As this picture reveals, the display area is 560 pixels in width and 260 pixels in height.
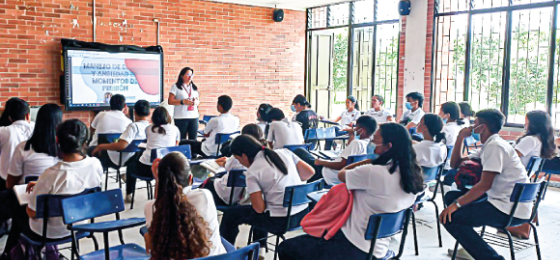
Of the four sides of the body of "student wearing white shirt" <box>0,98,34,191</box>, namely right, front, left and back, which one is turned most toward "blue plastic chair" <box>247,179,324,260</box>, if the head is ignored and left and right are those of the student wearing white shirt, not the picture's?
right

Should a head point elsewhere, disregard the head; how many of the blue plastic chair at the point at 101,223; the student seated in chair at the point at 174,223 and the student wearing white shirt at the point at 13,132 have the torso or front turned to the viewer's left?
0

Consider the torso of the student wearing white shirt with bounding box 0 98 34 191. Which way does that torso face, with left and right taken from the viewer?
facing away from the viewer and to the right of the viewer

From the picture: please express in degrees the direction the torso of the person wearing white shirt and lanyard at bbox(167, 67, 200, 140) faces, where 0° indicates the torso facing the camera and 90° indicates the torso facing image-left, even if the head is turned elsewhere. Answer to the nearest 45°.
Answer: approximately 315°

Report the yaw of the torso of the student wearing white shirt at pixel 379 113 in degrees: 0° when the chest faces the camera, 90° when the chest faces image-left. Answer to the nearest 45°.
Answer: approximately 45°

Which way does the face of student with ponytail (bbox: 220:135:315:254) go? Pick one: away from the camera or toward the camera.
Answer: away from the camera

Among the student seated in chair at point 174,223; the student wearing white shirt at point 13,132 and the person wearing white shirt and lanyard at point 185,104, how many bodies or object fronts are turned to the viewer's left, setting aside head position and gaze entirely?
0

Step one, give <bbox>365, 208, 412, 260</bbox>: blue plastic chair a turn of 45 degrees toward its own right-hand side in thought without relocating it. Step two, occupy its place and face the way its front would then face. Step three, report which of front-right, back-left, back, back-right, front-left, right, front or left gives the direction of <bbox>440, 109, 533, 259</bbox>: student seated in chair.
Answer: front-right

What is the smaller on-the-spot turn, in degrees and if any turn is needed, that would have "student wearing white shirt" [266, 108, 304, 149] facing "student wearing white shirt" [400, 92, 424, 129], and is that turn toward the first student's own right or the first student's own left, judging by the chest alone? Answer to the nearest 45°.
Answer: approximately 90° to the first student's own right

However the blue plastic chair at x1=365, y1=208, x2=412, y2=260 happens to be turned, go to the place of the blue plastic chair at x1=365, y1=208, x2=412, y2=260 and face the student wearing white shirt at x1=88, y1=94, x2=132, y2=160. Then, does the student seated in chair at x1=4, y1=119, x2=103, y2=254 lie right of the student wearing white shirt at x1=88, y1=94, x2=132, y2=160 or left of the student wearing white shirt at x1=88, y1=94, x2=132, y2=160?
left

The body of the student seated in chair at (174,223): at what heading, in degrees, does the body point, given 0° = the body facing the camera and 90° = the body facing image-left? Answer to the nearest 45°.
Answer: approximately 180°

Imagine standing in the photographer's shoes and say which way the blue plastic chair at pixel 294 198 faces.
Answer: facing away from the viewer and to the left of the viewer

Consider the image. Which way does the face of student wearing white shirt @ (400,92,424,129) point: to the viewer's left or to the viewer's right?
to the viewer's left

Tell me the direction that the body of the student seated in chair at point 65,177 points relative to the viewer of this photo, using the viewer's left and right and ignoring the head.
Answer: facing away from the viewer and to the left of the viewer

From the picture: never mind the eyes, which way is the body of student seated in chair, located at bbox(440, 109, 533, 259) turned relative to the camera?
to the viewer's left

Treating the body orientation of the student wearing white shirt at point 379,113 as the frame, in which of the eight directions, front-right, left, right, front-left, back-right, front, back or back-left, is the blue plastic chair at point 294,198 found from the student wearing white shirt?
front-left
